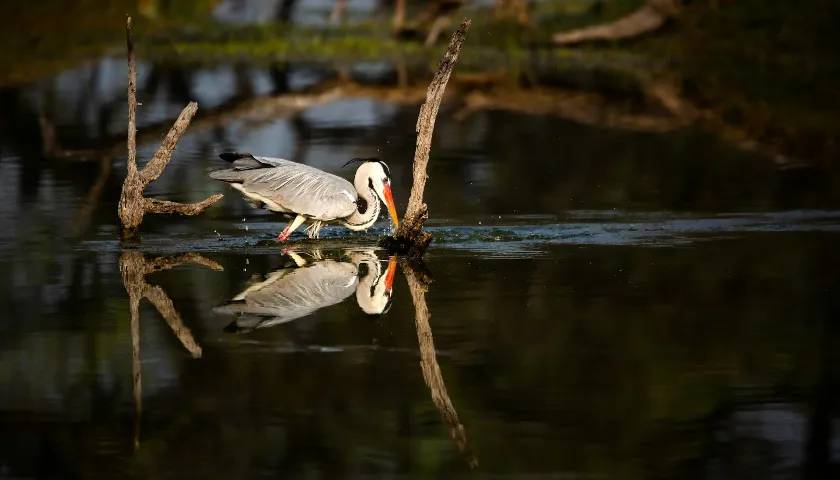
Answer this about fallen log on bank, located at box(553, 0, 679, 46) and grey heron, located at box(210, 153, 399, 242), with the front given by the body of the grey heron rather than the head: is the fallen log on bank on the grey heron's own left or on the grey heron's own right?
on the grey heron's own left

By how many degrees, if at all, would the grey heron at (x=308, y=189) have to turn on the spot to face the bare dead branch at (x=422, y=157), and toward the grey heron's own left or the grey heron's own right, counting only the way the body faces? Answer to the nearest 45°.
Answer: approximately 45° to the grey heron's own right

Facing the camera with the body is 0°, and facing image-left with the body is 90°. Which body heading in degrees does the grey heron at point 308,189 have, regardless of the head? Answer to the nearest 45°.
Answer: approximately 270°

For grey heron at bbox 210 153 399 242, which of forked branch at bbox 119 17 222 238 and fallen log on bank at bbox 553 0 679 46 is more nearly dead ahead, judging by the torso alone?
the fallen log on bank

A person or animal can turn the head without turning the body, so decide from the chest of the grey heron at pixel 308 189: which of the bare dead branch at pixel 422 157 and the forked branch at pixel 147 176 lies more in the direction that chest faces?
the bare dead branch

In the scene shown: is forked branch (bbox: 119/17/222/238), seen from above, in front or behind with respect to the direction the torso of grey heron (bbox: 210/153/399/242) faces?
behind
